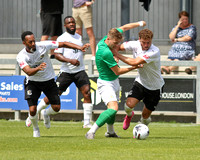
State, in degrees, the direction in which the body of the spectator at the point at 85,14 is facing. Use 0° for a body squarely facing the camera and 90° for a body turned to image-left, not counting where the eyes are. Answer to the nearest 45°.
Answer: approximately 0°

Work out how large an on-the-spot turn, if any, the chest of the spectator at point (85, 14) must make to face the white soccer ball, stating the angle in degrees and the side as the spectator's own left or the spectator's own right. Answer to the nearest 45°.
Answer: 0° — they already face it

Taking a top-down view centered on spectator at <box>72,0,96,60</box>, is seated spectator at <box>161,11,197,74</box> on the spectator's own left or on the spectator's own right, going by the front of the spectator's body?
on the spectator's own left

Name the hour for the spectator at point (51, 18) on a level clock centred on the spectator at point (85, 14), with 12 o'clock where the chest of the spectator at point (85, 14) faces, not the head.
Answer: the spectator at point (51, 18) is roughly at 3 o'clock from the spectator at point (85, 14).

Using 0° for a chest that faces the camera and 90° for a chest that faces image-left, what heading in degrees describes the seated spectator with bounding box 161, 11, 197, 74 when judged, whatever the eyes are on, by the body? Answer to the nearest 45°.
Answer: approximately 45°

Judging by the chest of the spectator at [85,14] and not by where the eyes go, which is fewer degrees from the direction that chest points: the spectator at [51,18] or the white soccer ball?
the white soccer ball

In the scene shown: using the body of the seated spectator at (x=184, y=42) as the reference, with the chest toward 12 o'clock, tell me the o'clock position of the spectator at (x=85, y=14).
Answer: The spectator is roughly at 2 o'clock from the seated spectator.
